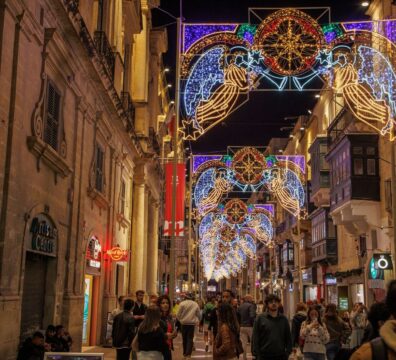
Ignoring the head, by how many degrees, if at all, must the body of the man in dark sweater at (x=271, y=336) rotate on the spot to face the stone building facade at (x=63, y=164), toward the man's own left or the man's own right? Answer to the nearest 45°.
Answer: approximately 135° to the man's own right

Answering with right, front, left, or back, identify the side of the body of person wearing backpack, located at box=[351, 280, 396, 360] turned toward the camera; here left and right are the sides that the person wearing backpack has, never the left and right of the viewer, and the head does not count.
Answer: back

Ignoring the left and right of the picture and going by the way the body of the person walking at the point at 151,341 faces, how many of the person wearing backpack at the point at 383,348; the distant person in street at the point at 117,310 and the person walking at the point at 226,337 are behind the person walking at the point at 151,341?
1

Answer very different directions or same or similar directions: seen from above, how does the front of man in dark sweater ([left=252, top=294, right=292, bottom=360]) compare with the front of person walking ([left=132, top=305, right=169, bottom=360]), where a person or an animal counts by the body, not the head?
very different directions

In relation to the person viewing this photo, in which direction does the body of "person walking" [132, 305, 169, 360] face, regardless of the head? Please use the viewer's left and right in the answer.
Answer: facing away from the viewer

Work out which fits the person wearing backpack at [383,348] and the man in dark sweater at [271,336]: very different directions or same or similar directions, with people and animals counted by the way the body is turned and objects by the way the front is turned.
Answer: very different directions

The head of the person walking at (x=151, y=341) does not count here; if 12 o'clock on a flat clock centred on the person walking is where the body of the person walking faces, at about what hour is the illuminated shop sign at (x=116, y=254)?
The illuminated shop sign is roughly at 12 o'clock from the person walking.

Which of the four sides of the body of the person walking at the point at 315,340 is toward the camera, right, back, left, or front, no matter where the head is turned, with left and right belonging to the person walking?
front

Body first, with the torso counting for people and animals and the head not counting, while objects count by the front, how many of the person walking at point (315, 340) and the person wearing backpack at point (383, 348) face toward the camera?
1

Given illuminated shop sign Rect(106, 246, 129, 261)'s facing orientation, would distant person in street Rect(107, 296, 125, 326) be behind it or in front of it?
in front

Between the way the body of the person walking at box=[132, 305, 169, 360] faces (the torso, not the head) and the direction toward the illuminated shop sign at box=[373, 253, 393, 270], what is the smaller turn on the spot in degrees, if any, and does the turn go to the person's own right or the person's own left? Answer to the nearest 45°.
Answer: approximately 45° to the person's own right

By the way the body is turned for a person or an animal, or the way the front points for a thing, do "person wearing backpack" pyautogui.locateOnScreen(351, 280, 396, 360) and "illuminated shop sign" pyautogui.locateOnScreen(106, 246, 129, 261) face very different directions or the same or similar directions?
very different directions
